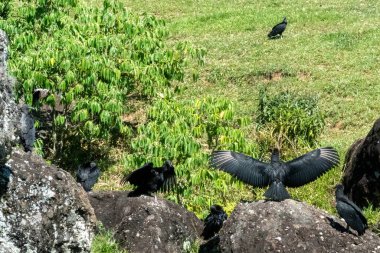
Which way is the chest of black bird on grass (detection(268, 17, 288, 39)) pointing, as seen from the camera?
to the viewer's right

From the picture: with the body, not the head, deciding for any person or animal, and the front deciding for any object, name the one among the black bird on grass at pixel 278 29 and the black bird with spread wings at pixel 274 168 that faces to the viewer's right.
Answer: the black bird on grass

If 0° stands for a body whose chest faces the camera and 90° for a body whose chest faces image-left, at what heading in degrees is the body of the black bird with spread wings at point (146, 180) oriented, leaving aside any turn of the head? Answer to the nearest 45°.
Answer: approximately 225°

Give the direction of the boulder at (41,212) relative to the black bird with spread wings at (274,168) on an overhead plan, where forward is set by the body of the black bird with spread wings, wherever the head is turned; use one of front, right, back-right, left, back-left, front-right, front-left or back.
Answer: back-left

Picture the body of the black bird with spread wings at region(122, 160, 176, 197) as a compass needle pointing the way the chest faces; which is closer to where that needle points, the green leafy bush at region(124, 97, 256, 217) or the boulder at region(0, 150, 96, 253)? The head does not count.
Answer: the green leafy bush
